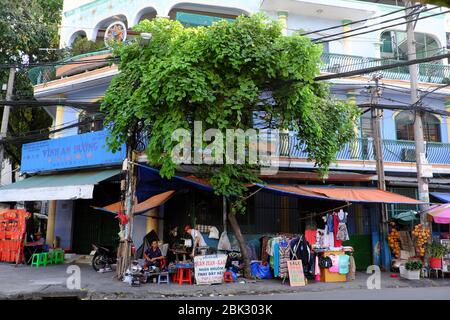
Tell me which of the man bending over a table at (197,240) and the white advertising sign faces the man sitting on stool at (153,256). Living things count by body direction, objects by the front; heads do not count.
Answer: the man bending over a table at (197,240)

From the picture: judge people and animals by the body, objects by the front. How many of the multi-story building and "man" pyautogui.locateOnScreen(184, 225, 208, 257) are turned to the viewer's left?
1

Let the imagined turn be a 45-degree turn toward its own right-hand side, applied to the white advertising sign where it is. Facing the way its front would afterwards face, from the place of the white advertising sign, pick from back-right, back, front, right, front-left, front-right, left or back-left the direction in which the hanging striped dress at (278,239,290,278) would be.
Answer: back-left

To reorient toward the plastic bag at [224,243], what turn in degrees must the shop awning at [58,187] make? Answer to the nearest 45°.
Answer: approximately 90° to its left

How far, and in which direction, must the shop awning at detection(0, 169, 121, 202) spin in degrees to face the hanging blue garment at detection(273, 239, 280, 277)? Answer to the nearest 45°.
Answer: approximately 90° to its left

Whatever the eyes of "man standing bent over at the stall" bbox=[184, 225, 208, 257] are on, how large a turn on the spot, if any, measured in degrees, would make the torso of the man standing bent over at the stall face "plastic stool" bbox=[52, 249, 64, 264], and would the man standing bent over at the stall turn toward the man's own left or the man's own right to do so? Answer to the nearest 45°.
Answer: approximately 45° to the man's own right

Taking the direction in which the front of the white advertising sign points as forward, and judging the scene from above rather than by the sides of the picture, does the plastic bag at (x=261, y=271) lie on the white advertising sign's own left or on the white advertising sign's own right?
on the white advertising sign's own left
